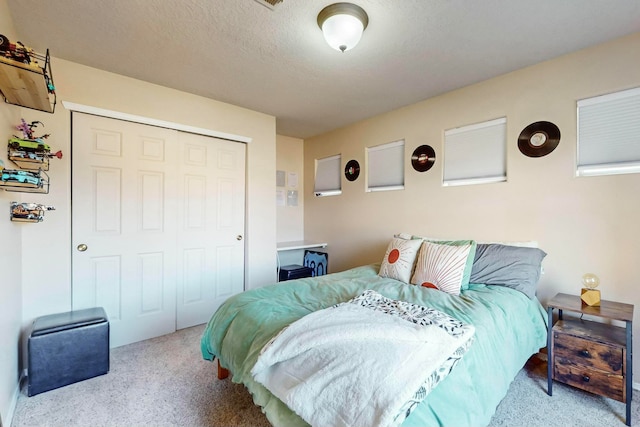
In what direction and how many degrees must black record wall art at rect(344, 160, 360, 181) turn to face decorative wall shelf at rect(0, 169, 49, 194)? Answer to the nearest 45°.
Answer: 0° — it already faces it

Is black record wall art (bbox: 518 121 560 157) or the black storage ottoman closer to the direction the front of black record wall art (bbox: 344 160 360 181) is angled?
the black storage ottoman

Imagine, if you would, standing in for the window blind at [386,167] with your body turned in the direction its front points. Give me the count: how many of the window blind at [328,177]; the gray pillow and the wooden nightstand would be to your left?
2

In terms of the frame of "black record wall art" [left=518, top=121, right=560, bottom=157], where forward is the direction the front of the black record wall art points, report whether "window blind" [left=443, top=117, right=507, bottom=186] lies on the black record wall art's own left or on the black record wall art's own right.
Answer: on the black record wall art's own right

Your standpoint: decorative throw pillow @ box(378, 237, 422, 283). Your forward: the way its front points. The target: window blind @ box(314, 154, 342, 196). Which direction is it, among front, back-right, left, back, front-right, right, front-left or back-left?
right

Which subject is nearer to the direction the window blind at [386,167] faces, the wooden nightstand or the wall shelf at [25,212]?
the wall shelf

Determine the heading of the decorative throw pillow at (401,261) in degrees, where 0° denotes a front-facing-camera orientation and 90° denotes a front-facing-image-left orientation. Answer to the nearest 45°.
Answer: approximately 45°

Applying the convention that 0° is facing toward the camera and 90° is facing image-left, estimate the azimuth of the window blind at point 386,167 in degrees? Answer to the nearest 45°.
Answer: approximately 45°
